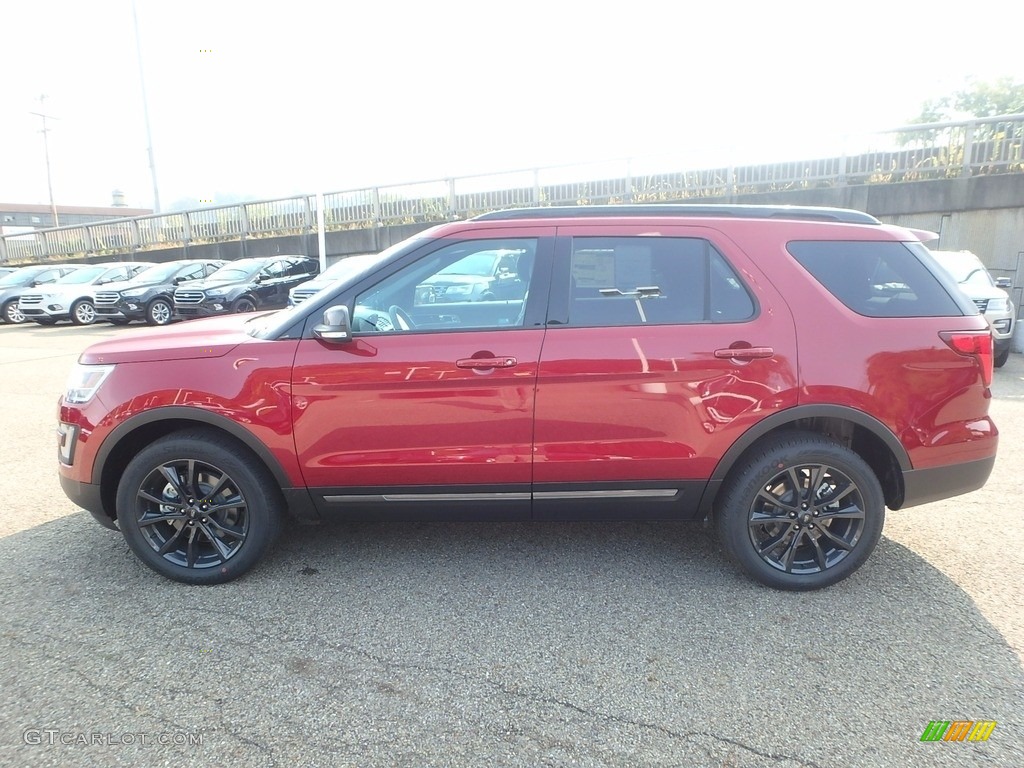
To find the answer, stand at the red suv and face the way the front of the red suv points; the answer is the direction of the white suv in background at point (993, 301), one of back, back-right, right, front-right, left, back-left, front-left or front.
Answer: back-right

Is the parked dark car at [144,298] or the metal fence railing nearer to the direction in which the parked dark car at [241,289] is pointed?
the parked dark car

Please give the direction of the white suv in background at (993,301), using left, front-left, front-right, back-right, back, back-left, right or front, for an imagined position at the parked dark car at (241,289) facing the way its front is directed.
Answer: left

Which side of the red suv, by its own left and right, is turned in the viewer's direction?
left

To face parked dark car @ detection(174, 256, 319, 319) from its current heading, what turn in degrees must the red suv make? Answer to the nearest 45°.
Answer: approximately 45° to its right

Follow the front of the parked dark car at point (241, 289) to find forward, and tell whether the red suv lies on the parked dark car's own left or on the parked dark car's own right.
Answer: on the parked dark car's own left

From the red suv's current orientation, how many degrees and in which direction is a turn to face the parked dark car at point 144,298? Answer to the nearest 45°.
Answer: approximately 45° to its right

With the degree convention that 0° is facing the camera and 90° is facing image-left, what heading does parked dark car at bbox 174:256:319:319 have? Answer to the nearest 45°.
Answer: approximately 45°

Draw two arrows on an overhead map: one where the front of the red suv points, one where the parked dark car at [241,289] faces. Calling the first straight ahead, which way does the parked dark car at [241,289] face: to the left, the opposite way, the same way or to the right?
to the left

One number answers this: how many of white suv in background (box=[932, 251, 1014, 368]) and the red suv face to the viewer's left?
1

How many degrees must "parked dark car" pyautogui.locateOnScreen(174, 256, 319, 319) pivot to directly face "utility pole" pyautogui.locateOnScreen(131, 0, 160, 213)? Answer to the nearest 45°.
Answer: approximately 135° to its right

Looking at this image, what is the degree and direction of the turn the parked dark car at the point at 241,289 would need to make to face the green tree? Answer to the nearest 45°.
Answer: approximately 135° to its left
